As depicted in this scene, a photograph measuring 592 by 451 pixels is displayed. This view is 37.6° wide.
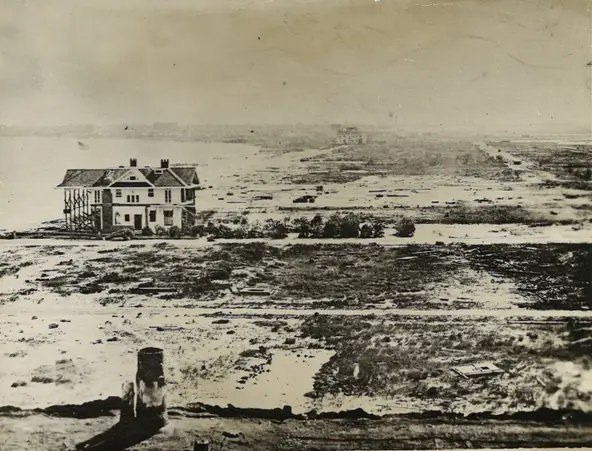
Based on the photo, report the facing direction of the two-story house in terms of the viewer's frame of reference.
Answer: facing the viewer

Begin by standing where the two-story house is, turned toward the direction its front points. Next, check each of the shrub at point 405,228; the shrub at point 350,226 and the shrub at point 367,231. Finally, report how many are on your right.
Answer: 0

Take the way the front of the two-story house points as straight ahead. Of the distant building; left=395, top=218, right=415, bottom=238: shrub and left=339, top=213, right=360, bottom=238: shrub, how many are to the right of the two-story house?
0

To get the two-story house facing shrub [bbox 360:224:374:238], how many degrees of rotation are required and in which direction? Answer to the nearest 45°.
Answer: approximately 90° to its left
